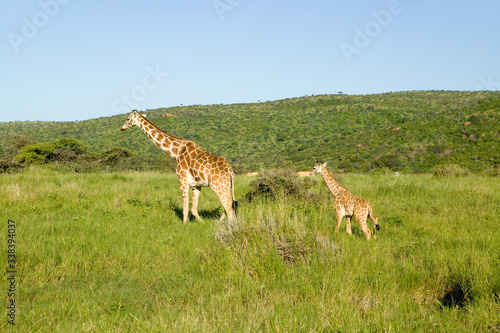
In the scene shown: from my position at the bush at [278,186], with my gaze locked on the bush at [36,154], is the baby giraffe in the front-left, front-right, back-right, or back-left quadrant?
back-left

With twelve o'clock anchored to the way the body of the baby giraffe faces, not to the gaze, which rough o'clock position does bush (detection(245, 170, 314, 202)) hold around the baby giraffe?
The bush is roughly at 2 o'clock from the baby giraffe.

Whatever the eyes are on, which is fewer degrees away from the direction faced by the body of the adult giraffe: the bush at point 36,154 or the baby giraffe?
the bush

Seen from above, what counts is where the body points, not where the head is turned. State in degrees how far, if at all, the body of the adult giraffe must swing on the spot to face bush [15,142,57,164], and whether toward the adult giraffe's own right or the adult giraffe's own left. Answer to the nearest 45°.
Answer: approximately 45° to the adult giraffe's own right

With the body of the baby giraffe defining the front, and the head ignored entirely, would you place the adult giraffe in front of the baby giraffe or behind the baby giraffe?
in front

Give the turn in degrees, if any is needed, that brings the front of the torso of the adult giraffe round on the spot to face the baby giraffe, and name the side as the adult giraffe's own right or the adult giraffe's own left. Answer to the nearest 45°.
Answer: approximately 135° to the adult giraffe's own left

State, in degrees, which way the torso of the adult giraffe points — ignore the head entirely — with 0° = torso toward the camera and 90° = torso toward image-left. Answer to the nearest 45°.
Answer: approximately 90°

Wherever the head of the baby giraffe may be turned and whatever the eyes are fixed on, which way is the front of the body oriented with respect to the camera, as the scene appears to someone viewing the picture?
to the viewer's left

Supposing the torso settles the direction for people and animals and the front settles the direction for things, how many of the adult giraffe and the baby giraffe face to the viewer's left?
2

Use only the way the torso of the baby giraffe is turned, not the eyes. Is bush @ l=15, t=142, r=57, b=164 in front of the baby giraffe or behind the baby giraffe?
in front
